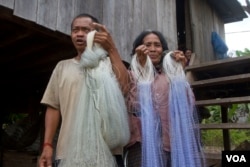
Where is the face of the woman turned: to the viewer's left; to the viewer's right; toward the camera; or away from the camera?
toward the camera

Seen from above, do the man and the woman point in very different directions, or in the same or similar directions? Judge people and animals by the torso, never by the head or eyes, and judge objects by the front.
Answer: same or similar directions

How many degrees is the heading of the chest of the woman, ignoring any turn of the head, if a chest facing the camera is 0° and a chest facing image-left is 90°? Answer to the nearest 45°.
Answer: approximately 0°

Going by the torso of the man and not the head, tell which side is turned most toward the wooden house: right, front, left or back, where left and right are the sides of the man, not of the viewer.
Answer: back

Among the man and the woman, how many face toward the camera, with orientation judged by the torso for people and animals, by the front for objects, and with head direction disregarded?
2
